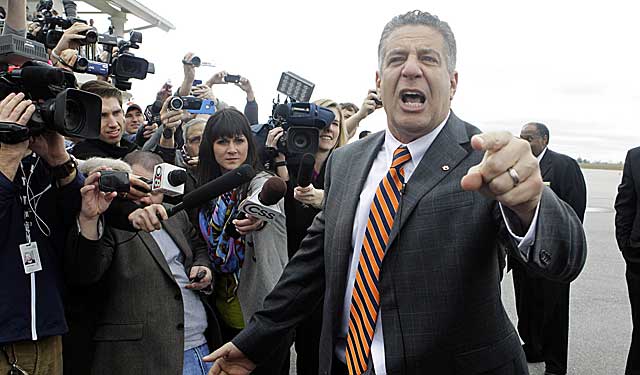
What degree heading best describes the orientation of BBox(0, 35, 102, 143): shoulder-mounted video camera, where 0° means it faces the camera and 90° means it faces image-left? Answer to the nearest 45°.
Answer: approximately 315°

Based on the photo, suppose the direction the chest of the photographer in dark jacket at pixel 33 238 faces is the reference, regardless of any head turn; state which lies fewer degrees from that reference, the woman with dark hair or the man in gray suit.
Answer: the man in gray suit

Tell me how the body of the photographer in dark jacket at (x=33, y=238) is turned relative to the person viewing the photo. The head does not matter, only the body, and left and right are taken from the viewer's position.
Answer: facing the viewer and to the right of the viewer

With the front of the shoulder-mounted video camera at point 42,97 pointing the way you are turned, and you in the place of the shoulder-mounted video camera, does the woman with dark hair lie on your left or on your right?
on your left

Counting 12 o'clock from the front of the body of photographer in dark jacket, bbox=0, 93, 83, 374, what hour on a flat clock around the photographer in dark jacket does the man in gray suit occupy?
The man in gray suit is roughly at 12 o'clock from the photographer in dark jacket.

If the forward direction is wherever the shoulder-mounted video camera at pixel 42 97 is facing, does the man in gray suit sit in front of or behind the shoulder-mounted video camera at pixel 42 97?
in front

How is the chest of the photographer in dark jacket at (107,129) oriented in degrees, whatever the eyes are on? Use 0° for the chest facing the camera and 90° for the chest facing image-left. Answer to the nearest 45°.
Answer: approximately 315°

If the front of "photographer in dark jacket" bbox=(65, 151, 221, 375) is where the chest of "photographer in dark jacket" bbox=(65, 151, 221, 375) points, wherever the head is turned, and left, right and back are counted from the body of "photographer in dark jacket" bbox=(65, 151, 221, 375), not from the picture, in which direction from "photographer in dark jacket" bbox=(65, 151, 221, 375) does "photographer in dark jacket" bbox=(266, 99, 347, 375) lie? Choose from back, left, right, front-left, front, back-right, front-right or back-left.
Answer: left

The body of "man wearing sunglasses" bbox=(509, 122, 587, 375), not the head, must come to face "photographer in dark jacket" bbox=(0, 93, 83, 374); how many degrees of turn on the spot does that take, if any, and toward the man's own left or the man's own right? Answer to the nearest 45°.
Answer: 0° — they already face them

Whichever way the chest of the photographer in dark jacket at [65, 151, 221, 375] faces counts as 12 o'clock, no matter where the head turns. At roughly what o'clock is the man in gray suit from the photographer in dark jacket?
The man in gray suit is roughly at 12 o'clock from the photographer in dark jacket.
